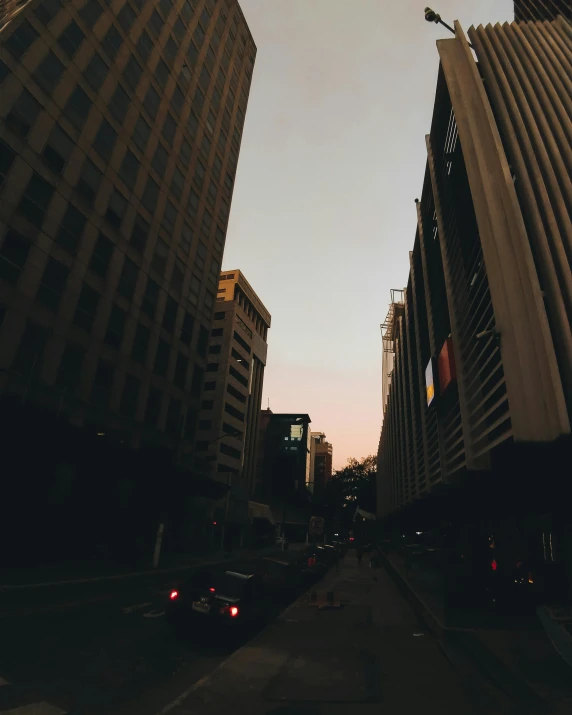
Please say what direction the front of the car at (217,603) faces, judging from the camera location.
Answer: facing away from the viewer and to the right of the viewer
